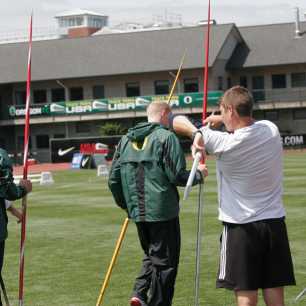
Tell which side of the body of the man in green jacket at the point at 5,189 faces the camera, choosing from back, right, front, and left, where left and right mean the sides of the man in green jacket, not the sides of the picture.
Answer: right

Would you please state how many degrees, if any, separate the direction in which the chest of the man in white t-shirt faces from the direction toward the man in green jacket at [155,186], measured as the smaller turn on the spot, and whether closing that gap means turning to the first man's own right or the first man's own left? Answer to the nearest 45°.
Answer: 0° — they already face them

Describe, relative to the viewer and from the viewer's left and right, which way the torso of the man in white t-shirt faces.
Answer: facing away from the viewer and to the left of the viewer

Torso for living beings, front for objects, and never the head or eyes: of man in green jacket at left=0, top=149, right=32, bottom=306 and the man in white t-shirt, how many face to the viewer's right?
1

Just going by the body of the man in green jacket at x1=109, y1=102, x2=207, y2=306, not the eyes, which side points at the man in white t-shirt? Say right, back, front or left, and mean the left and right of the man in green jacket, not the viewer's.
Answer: right

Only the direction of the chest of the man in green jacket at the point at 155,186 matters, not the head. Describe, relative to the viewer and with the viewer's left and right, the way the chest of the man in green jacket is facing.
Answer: facing away from the viewer and to the right of the viewer

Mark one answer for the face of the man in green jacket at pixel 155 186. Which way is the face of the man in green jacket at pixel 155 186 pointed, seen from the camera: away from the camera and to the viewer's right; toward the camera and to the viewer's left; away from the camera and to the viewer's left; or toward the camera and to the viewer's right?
away from the camera and to the viewer's right
